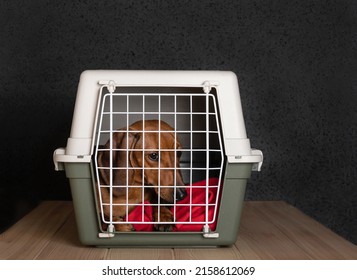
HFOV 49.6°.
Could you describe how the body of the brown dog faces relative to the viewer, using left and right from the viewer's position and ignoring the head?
facing the viewer and to the right of the viewer

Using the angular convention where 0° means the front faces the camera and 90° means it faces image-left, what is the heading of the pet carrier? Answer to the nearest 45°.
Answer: approximately 0°
